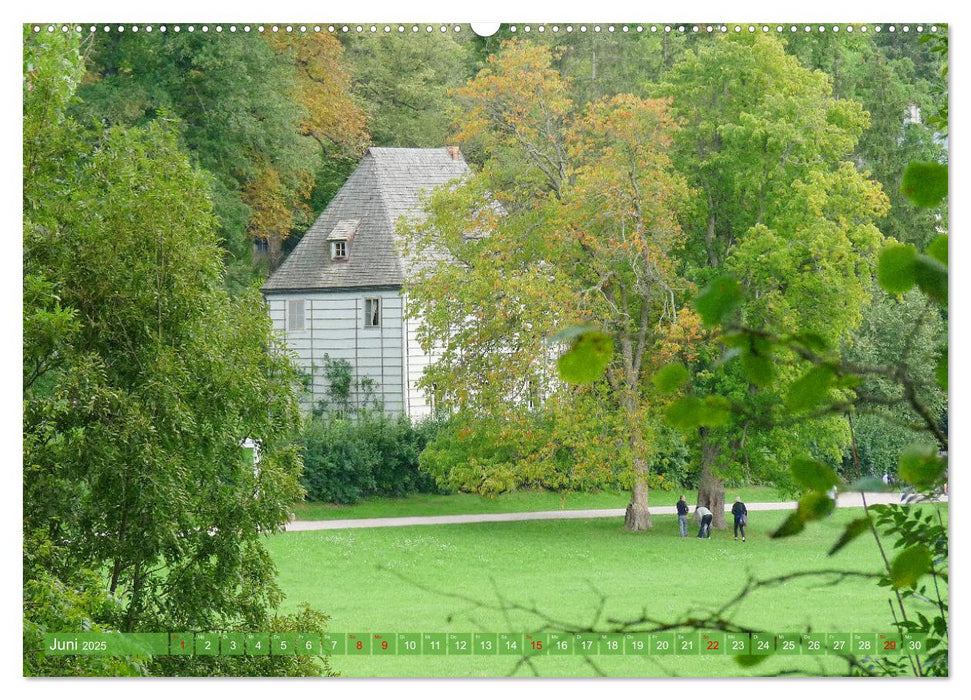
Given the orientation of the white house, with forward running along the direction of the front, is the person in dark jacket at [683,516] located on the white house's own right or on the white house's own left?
on the white house's own left

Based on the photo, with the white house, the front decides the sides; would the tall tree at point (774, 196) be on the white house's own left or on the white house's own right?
on the white house's own left

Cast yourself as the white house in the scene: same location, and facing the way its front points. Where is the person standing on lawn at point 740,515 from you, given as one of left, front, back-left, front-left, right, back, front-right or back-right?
front-left
